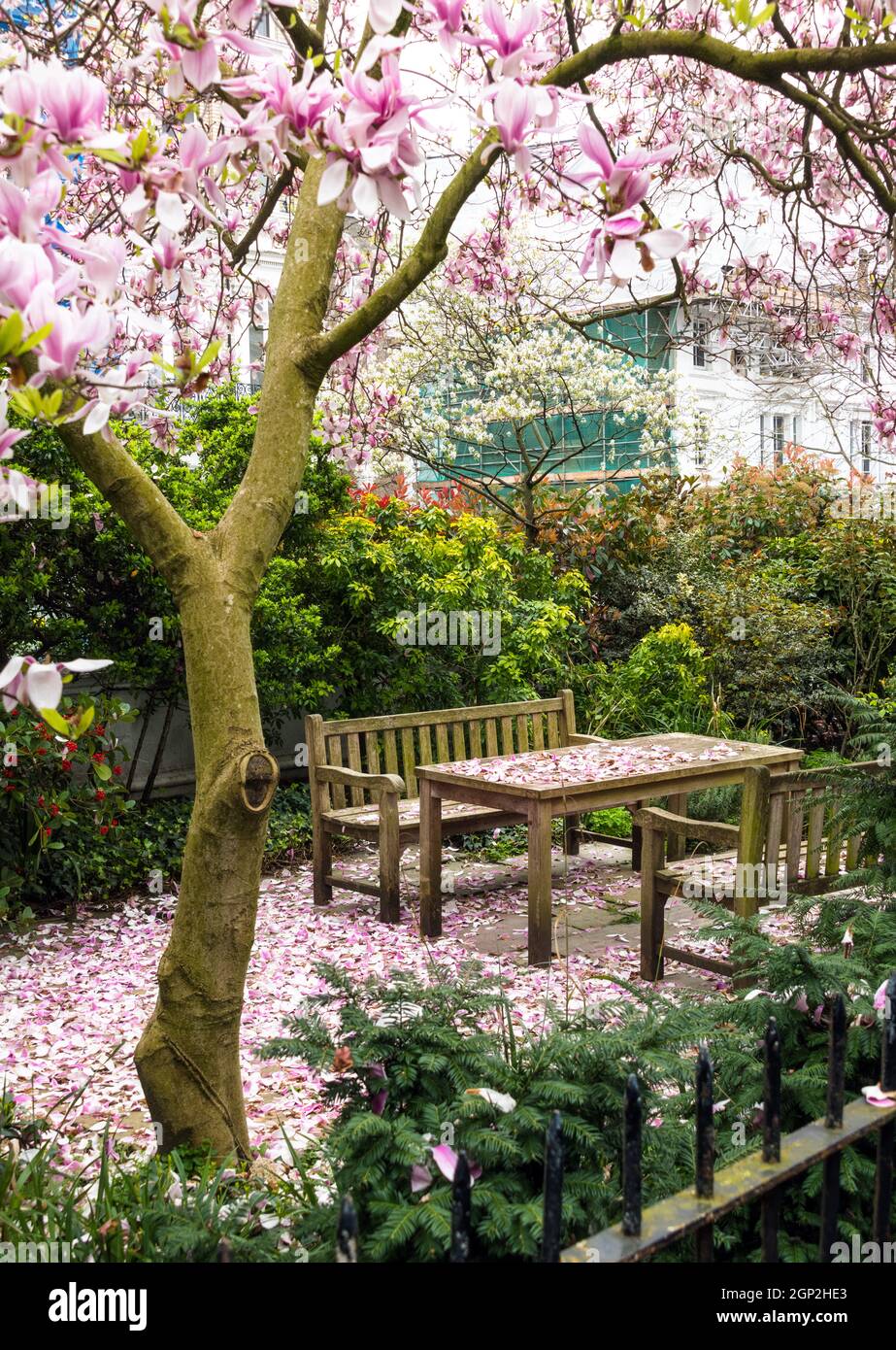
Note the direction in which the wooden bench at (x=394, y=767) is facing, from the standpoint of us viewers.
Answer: facing the viewer and to the right of the viewer

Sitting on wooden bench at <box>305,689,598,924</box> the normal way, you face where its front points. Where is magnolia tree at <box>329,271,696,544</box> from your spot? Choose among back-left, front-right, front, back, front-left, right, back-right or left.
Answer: back-left

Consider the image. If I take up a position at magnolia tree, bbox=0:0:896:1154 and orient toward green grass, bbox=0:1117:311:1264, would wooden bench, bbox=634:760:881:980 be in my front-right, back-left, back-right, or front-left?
back-left

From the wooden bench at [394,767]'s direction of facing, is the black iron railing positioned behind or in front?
in front

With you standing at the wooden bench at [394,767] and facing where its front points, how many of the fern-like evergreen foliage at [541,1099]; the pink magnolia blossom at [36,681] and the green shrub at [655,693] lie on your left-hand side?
1

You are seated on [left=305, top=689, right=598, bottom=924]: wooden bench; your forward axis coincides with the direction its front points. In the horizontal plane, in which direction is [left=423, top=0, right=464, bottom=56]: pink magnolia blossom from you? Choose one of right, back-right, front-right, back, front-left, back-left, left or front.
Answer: front-right

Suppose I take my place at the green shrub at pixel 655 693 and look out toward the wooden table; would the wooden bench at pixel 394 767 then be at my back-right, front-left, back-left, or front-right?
front-right

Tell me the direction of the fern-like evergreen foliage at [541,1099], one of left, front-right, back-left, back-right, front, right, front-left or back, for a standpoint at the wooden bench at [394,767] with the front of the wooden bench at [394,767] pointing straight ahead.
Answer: front-right

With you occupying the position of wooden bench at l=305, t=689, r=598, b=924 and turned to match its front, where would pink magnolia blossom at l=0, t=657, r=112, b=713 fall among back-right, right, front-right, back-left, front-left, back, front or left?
front-right

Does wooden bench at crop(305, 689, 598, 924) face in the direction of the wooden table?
yes

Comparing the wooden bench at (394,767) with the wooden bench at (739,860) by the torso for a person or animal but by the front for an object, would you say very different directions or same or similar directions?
very different directions

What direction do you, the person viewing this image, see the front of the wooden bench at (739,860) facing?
facing away from the viewer and to the left of the viewer

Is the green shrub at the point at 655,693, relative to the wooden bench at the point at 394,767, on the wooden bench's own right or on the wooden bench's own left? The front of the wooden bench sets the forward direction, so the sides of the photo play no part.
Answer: on the wooden bench's own left
